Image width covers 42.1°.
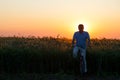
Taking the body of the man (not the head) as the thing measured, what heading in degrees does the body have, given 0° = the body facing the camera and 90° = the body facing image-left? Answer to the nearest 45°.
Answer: approximately 0°
